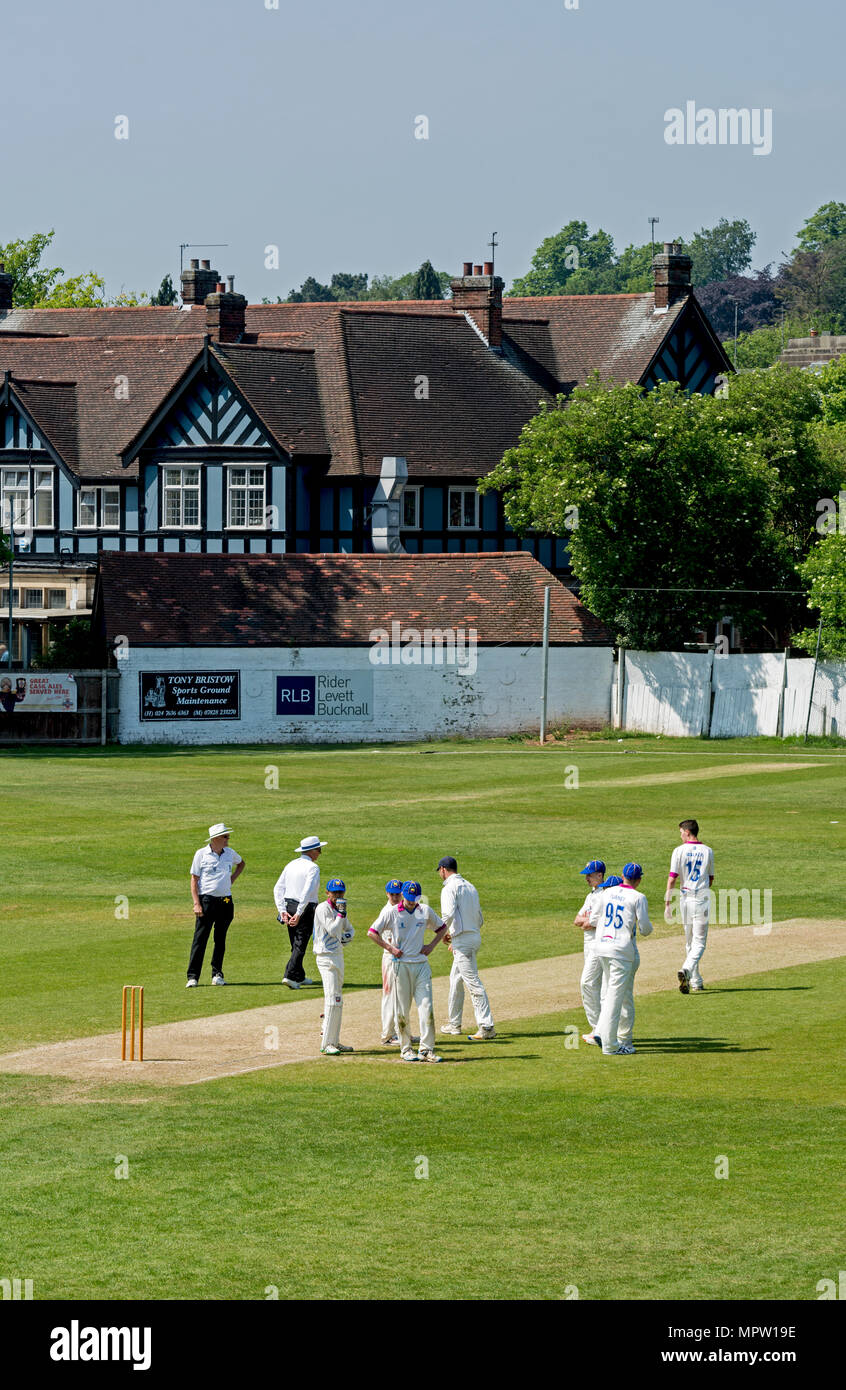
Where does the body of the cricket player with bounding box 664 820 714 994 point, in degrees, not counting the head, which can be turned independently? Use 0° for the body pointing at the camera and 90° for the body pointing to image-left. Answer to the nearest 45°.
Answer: approximately 180°

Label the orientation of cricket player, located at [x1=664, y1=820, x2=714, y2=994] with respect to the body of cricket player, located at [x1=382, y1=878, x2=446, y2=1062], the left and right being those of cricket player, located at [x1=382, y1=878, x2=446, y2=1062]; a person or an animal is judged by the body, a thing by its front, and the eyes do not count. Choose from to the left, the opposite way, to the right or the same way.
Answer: the opposite way

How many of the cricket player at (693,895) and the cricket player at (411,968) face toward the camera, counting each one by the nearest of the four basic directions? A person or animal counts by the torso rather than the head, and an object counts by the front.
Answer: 1

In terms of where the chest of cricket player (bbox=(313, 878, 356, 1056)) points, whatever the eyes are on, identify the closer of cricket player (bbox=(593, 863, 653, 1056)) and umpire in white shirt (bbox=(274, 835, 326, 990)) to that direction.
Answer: the cricket player

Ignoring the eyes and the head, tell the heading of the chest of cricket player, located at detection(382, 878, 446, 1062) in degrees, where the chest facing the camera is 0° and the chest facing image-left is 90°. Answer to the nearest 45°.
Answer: approximately 0°

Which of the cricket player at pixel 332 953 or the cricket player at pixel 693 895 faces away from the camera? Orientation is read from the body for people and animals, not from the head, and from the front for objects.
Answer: the cricket player at pixel 693 895

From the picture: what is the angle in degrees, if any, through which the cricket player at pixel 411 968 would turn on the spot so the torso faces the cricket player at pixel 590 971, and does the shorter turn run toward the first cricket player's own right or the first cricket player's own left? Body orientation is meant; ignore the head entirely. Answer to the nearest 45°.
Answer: approximately 135° to the first cricket player's own left
